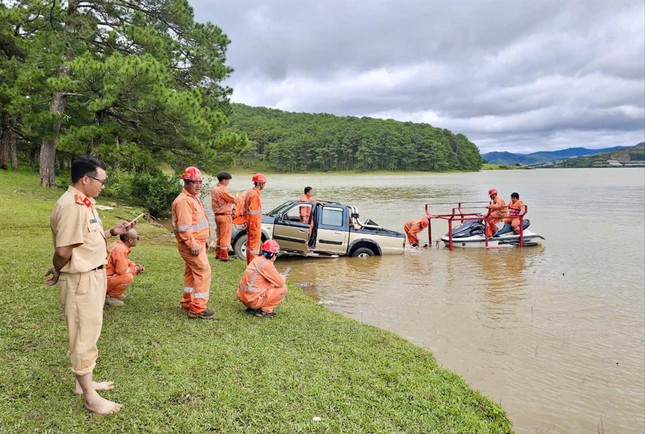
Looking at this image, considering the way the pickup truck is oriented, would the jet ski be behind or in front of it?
behind

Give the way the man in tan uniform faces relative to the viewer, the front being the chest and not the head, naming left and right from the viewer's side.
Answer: facing to the right of the viewer

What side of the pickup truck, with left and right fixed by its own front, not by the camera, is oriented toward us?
left

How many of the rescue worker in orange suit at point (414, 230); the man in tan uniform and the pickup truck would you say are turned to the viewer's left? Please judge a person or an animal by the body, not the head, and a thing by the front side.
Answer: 1

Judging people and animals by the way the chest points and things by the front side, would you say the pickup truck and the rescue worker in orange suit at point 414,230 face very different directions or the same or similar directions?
very different directions

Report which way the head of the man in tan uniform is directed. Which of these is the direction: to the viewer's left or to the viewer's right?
to the viewer's right

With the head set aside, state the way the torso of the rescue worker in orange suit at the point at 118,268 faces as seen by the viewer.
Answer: to the viewer's right

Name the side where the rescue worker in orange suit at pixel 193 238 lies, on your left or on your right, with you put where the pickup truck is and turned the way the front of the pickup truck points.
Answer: on your left
